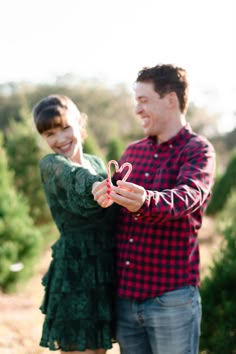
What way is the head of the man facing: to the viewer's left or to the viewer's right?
to the viewer's left

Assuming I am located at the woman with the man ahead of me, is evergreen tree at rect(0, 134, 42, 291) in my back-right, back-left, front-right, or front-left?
back-left

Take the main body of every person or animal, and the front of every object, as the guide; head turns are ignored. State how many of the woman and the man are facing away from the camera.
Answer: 0

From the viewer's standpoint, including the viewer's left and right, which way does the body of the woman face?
facing the viewer and to the right of the viewer

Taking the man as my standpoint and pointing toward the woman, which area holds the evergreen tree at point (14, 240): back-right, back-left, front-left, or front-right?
front-right

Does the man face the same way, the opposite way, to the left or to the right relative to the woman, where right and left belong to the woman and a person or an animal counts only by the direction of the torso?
to the right

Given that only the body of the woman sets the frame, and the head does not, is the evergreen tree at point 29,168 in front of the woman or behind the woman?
behind
